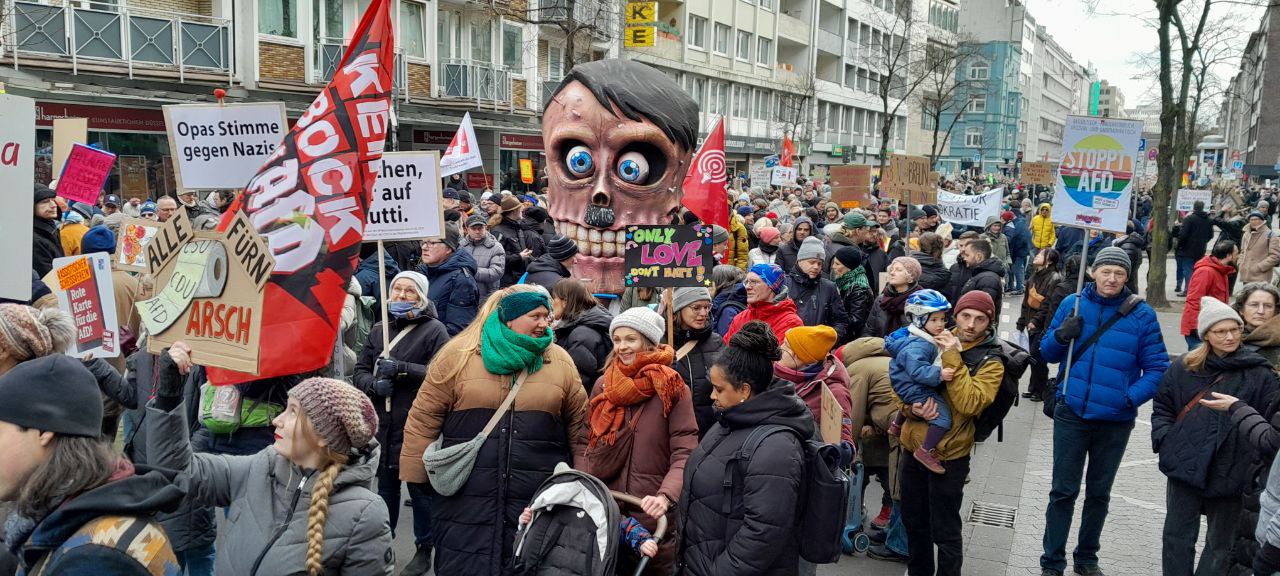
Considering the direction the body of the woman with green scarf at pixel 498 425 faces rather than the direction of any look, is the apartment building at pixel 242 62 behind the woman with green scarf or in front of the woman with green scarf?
behind

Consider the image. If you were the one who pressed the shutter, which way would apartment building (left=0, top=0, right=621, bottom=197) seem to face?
facing the viewer and to the right of the viewer

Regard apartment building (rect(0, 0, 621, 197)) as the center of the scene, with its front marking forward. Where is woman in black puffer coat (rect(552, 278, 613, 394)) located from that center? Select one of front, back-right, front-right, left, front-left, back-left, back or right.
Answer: front-right

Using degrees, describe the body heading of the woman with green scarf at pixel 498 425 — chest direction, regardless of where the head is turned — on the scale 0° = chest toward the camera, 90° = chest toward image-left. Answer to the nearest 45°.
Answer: approximately 315°

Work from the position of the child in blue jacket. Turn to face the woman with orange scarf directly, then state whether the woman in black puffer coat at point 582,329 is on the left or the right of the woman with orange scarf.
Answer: right

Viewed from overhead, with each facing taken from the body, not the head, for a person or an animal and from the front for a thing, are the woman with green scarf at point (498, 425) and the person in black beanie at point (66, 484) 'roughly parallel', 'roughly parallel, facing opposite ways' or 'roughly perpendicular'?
roughly perpendicular

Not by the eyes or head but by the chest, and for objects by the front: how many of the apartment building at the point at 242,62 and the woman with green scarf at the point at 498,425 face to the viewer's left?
0

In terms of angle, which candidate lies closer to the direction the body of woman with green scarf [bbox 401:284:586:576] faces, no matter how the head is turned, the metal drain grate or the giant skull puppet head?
the metal drain grate
